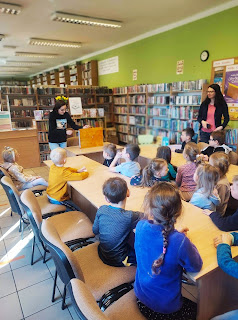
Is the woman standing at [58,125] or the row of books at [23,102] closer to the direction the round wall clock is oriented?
the woman standing

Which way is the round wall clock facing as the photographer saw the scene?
facing the viewer and to the left of the viewer

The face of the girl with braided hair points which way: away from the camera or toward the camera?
away from the camera

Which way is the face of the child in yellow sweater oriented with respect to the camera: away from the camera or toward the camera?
away from the camera

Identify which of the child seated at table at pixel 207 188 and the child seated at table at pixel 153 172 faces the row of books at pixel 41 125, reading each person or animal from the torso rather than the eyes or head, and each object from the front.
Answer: the child seated at table at pixel 207 188

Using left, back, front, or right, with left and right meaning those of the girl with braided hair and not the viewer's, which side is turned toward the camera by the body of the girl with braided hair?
back

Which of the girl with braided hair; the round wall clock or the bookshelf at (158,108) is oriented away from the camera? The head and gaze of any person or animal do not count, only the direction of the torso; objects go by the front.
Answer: the girl with braided hair

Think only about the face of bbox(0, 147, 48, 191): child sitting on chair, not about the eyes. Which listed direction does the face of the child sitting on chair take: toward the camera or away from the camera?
away from the camera

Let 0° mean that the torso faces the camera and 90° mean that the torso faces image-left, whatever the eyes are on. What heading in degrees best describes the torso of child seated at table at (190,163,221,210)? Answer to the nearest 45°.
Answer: approximately 135°
